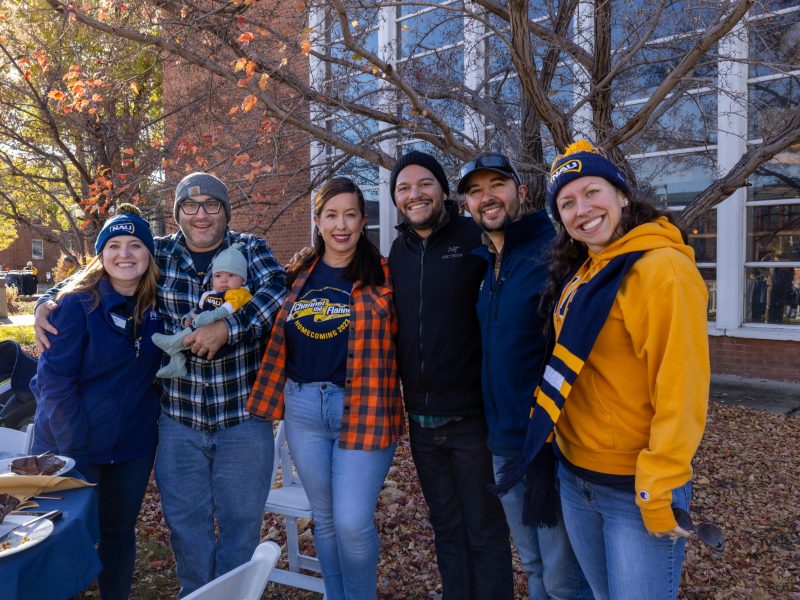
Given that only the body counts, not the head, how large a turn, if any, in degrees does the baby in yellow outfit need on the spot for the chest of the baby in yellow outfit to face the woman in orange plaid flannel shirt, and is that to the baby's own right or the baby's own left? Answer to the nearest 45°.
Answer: approximately 135° to the baby's own left

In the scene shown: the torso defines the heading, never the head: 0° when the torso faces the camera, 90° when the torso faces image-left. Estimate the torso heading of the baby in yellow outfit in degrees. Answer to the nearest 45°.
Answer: approximately 45°

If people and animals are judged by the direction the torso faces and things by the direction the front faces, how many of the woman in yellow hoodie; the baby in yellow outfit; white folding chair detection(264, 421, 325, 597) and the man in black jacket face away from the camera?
0

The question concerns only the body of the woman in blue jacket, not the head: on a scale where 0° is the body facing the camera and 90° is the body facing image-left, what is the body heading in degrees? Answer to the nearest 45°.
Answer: approximately 315°

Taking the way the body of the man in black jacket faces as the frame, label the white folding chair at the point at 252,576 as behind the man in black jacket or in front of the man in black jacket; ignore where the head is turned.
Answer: in front

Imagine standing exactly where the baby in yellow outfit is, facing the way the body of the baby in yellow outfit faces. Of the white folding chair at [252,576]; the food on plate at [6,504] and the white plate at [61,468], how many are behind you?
0

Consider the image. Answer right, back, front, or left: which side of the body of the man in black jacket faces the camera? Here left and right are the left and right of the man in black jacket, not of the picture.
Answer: front

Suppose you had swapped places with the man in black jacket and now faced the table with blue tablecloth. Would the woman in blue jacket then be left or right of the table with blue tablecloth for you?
right

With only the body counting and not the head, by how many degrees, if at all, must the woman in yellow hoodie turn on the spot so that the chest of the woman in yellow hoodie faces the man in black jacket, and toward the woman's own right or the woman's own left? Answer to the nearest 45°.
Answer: approximately 90° to the woman's own right

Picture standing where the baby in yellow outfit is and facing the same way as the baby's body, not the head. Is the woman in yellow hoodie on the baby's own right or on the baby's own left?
on the baby's own left

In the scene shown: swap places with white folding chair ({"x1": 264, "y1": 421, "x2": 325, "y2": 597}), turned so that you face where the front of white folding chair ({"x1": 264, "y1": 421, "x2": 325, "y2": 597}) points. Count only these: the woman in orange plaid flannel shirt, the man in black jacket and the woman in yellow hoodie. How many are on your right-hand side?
0

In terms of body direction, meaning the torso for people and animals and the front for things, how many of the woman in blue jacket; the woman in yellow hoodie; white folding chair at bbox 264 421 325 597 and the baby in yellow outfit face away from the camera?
0

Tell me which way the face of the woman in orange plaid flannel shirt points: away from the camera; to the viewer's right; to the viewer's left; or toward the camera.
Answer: toward the camera

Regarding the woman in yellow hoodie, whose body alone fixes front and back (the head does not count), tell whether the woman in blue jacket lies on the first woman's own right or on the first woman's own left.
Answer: on the first woman's own right
